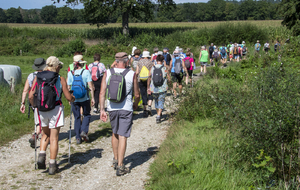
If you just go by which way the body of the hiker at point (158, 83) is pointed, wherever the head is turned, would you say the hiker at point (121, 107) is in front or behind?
behind

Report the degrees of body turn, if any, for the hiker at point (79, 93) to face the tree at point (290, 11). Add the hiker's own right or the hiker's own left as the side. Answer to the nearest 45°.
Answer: approximately 45° to the hiker's own right

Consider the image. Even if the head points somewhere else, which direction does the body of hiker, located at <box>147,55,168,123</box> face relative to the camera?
away from the camera

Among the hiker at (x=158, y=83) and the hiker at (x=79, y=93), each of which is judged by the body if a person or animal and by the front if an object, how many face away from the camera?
2

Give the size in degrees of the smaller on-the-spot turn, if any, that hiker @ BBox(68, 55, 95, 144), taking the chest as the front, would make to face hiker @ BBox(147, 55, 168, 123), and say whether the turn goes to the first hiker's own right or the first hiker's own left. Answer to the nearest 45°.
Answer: approximately 45° to the first hiker's own right

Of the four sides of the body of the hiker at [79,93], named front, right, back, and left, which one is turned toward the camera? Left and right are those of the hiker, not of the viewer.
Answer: back

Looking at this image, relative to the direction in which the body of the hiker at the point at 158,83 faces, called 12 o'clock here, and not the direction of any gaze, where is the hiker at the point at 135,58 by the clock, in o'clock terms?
the hiker at the point at 135,58 is roughly at 11 o'clock from the hiker at the point at 158,83.

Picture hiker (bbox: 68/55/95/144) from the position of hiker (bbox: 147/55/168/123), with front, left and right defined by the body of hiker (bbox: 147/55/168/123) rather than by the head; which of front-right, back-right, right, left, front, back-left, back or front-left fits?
back-left
